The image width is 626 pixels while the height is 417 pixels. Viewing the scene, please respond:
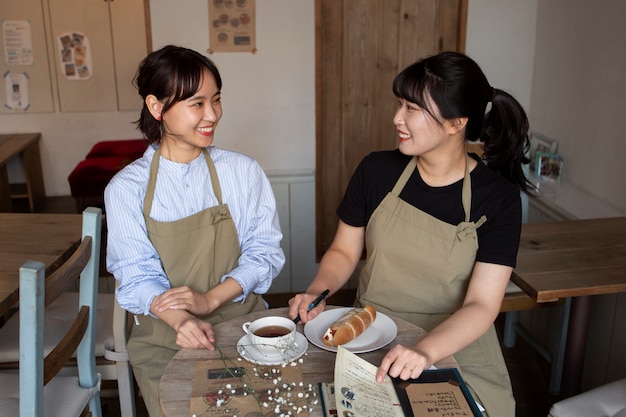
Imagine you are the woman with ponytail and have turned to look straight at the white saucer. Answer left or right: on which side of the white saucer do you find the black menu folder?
left

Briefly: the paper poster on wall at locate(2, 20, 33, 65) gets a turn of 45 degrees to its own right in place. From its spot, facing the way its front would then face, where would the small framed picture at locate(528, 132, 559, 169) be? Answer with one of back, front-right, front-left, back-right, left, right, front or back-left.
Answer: left

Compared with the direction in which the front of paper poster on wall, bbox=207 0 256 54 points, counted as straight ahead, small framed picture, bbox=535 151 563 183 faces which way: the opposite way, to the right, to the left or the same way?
to the right

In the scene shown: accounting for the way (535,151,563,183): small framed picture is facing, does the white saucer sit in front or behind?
in front

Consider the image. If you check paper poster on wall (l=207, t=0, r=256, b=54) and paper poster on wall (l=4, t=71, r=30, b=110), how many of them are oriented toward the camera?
2

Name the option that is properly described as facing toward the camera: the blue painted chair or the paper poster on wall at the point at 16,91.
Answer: the paper poster on wall

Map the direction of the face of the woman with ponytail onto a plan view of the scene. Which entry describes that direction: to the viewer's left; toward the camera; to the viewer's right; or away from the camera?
to the viewer's left

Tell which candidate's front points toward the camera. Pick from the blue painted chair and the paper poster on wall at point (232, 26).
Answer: the paper poster on wall

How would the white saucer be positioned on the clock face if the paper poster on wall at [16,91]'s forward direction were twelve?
The white saucer is roughly at 12 o'clock from the paper poster on wall.

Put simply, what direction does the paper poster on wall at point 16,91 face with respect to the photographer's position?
facing the viewer

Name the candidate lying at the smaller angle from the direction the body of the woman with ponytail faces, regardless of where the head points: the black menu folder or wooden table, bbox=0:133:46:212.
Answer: the black menu folder

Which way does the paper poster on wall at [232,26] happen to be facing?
toward the camera

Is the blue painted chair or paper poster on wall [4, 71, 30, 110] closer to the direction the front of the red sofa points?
the blue painted chair

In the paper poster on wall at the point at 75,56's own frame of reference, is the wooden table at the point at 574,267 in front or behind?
in front

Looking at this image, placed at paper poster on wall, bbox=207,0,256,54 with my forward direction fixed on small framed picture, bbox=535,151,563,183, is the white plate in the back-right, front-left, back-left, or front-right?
front-right
